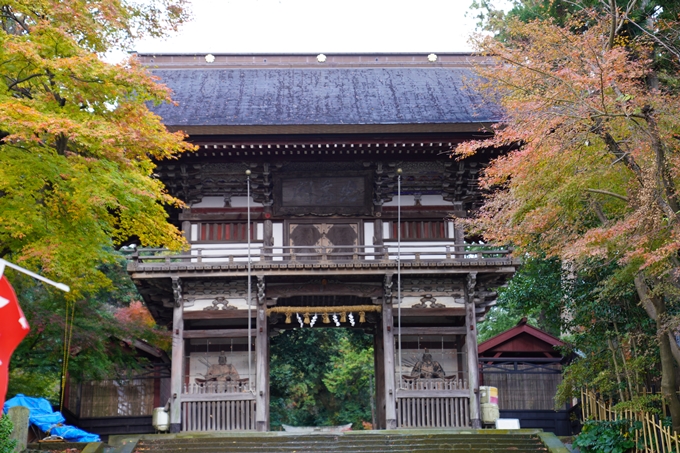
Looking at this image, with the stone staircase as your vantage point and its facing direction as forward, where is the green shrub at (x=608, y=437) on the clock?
The green shrub is roughly at 9 o'clock from the stone staircase.

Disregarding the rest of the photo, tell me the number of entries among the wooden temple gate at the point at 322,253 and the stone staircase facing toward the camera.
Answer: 2

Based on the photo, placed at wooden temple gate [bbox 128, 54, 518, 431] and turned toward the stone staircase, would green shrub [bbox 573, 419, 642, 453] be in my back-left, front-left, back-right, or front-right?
front-left

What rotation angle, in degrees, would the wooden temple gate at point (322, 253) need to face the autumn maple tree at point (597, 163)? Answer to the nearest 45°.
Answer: approximately 45° to its left

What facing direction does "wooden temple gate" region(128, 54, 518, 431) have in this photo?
toward the camera

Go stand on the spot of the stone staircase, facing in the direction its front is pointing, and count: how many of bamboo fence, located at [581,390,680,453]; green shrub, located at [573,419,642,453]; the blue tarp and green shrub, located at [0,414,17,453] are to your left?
2

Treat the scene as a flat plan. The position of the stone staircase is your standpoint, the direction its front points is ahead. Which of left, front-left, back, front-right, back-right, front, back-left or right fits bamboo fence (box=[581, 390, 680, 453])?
left

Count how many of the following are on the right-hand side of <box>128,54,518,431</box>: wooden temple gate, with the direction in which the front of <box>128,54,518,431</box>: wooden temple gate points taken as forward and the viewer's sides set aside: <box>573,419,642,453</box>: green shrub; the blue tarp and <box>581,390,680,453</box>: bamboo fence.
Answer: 1

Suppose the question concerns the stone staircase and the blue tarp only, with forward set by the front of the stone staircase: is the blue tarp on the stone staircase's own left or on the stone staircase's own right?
on the stone staircase's own right

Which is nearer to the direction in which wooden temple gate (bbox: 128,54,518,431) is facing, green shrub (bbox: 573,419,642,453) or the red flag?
the red flag

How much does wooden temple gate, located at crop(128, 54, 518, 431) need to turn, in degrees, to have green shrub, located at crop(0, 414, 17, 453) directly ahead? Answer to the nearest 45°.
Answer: approximately 45° to its right

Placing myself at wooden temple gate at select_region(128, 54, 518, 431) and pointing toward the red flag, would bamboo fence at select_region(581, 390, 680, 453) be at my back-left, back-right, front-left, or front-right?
front-left

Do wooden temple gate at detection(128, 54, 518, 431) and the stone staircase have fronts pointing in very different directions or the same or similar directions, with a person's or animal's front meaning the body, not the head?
same or similar directions

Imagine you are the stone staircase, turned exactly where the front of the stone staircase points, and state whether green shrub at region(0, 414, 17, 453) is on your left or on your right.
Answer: on your right

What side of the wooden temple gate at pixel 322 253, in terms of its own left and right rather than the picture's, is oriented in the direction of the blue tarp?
right
